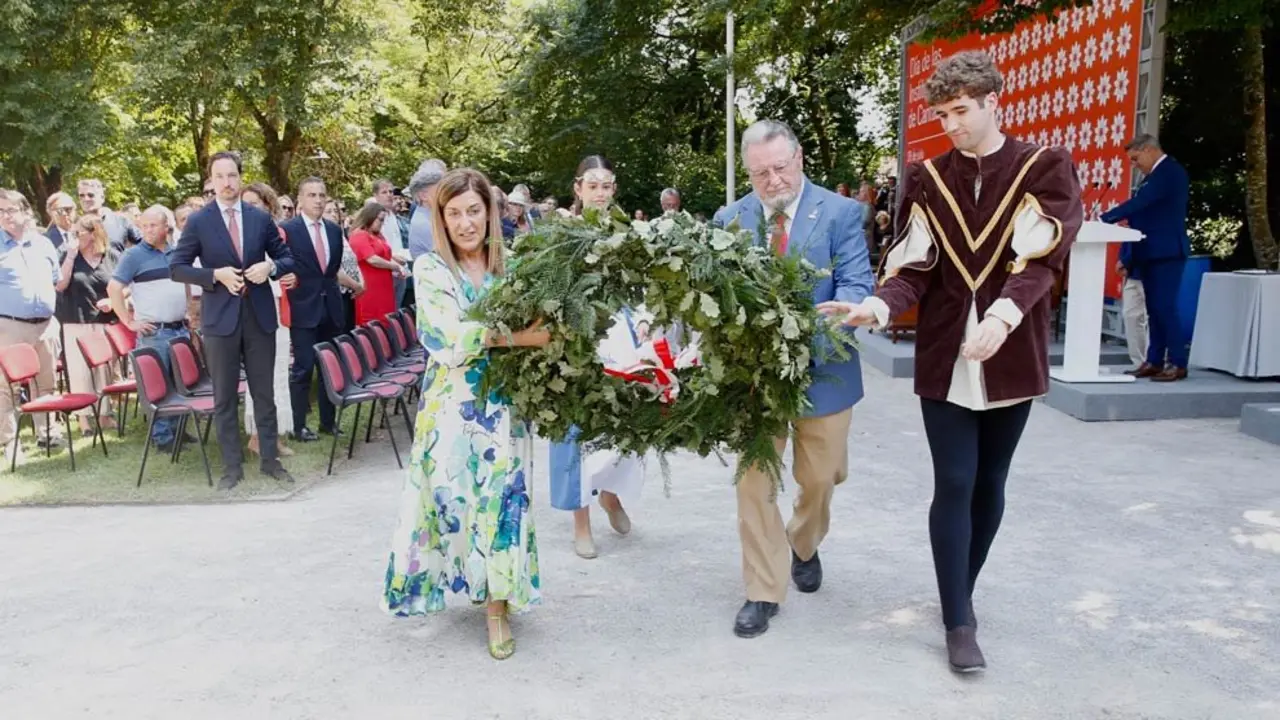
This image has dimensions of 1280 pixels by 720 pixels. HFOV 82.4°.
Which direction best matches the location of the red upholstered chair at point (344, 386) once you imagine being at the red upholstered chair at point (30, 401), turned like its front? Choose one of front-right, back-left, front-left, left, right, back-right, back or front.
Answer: front

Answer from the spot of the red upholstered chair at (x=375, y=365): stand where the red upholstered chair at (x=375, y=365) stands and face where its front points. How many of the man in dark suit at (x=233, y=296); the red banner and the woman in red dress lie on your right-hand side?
1

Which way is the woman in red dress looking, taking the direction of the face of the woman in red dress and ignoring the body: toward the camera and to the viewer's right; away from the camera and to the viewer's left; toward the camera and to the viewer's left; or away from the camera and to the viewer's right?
toward the camera and to the viewer's right

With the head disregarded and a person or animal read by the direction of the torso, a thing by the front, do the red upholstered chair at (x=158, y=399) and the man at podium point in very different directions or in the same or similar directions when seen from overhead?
very different directions

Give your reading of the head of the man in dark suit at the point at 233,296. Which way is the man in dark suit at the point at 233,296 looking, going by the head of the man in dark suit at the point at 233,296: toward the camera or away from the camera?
toward the camera

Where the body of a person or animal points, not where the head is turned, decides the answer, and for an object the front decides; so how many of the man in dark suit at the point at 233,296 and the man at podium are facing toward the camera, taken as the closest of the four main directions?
1

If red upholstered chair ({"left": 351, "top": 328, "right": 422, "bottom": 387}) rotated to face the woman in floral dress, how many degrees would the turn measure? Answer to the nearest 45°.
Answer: approximately 45° to its right

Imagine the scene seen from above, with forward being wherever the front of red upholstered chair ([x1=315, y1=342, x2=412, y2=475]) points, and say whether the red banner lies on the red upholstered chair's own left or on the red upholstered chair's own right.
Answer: on the red upholstered chair's own left

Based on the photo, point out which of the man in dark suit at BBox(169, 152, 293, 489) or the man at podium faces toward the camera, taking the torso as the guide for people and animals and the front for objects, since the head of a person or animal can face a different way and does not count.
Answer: the man in dark suit

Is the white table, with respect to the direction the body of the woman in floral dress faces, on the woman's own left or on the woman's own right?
on the woman's own left

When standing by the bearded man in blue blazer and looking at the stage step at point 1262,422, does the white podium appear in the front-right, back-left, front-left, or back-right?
front-left

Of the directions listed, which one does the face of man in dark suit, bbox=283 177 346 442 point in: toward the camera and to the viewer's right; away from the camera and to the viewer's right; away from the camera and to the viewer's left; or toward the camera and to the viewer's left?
toward the camera and to the viewer's right

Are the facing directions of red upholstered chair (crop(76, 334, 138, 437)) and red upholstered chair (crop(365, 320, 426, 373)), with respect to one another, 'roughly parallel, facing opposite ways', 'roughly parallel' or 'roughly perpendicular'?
roughly parallel
